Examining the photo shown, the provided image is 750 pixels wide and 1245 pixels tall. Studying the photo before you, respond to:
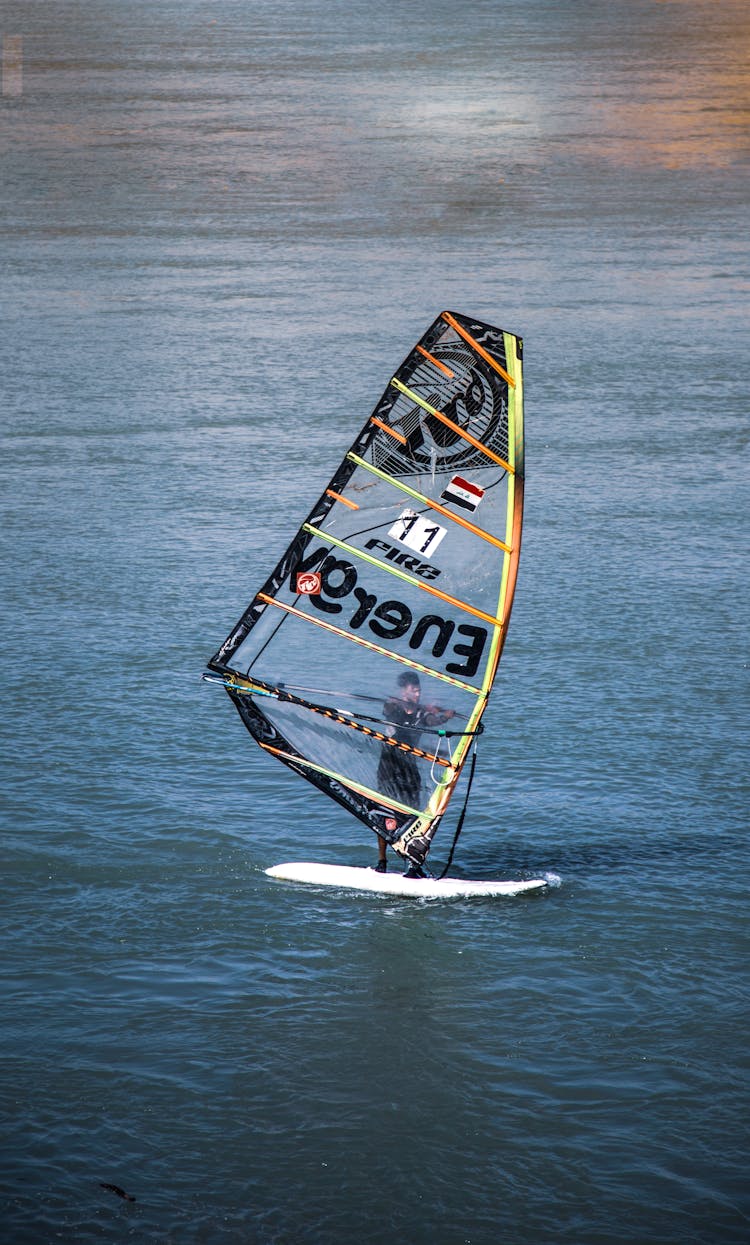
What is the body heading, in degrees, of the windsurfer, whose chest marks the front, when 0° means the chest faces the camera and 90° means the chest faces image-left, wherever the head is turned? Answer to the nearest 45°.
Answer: approximately 315°
